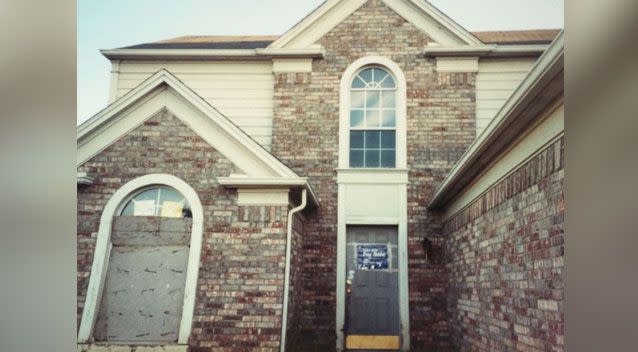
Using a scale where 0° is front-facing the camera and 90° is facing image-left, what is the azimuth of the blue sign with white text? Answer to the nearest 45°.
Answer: approximately 0°

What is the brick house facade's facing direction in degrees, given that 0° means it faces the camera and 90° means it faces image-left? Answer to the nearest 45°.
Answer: approximately 0°
